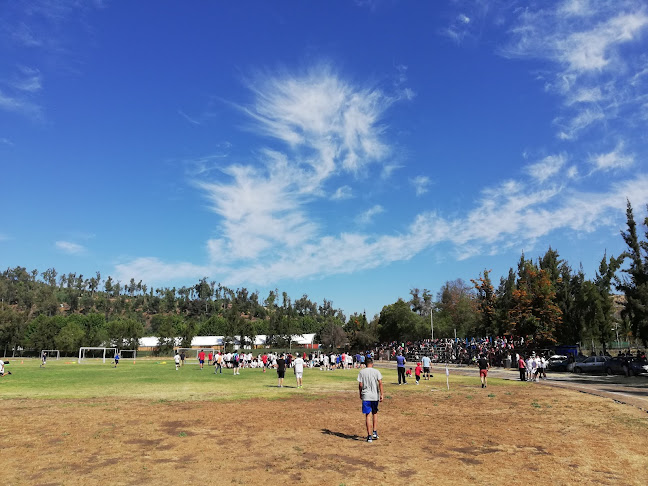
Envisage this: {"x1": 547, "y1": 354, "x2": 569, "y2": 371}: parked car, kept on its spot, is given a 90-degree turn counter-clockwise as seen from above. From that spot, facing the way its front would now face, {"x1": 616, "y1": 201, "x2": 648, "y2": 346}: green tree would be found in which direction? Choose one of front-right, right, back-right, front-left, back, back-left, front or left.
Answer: front

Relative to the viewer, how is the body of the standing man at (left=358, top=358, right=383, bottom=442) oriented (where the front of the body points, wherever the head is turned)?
away from the camera

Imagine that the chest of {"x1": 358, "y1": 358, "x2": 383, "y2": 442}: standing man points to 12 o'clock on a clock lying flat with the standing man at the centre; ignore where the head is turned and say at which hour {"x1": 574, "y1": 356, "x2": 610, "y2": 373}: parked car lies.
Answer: The parked car is roughly at 1 o'clock from the standing man.

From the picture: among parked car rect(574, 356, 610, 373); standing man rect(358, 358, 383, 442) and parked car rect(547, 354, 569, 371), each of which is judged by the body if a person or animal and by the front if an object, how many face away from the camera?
1

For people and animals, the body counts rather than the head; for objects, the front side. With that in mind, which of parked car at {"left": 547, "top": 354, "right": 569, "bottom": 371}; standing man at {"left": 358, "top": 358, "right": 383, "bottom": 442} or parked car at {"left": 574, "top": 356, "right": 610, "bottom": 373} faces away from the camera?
the standing man

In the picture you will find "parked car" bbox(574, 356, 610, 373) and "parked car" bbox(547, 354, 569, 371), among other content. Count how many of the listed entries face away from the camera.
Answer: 0

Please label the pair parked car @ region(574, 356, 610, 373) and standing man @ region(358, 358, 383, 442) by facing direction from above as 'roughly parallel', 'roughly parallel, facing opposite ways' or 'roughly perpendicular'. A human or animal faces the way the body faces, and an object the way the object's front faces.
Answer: roughly perpendicular

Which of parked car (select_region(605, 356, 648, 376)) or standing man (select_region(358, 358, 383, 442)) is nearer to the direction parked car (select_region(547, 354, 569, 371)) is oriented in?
the standing man

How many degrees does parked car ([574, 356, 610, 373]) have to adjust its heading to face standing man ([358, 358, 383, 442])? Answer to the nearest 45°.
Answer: approximately 90° to its left

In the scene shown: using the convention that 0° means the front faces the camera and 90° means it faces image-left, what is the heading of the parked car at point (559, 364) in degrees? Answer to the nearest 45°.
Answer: approximately 45°

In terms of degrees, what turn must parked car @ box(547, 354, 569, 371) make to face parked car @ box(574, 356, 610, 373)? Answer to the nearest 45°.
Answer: approximately 90° to its left

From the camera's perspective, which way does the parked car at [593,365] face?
to the viewer's left

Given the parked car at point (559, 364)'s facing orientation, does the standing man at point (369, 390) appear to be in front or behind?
in front

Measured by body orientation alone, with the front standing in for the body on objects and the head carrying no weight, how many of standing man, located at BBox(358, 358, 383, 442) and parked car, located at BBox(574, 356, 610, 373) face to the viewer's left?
1

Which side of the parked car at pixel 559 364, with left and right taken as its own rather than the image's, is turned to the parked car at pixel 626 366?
left
